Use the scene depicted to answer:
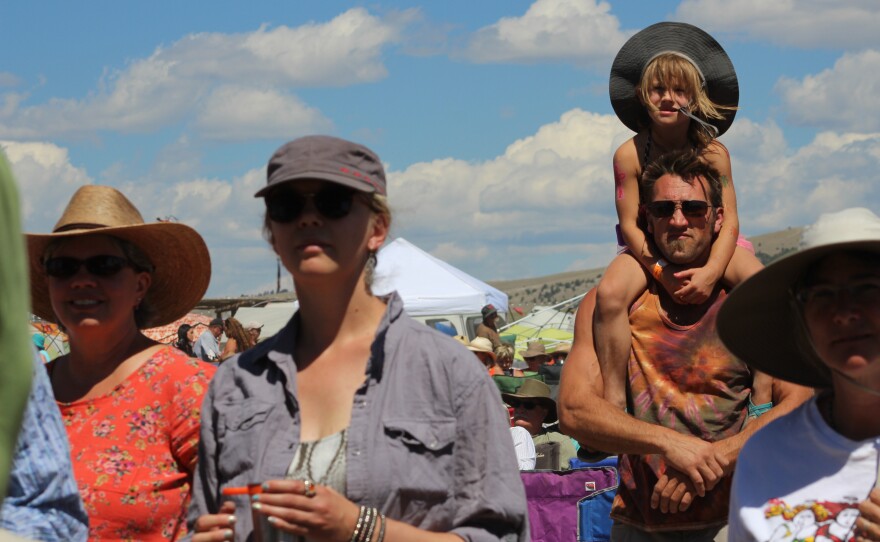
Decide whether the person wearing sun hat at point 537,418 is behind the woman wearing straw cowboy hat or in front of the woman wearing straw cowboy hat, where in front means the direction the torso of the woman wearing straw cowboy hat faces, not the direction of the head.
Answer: behind

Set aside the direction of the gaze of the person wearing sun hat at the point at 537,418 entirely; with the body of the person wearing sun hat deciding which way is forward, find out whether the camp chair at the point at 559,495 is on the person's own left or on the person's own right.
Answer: on the person's own left

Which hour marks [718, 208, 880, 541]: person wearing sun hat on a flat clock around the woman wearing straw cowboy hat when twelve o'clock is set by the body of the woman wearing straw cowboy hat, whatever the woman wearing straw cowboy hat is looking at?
The person wearing sun hat is roughly at 9 o'clock from the woman wearing straw cowboy hat.

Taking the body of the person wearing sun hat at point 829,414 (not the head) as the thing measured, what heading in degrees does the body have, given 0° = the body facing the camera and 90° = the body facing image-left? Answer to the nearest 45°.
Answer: approximately 0°

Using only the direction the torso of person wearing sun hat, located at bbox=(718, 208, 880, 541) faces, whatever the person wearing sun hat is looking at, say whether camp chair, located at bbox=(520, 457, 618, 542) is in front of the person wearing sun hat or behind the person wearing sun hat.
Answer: behind

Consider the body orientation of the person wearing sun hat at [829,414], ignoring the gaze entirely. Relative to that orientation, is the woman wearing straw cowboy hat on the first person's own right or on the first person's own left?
on the first person's own right

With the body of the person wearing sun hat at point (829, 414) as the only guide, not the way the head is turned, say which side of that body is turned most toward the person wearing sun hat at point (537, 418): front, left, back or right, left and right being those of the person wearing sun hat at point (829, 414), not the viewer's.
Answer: back
